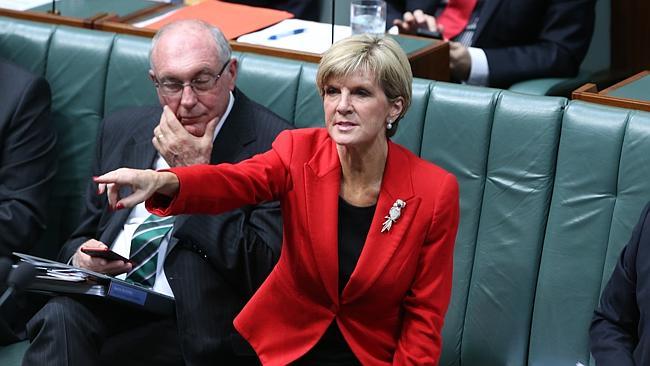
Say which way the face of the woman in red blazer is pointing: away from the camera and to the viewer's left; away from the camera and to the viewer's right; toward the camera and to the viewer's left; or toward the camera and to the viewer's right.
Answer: toward the camera and to the viewer's left

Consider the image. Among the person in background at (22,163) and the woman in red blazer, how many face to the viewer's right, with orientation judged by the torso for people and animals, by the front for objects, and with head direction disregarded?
0

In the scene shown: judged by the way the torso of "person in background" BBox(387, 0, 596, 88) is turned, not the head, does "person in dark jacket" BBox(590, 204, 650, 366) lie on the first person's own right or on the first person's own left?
on the first person's own left

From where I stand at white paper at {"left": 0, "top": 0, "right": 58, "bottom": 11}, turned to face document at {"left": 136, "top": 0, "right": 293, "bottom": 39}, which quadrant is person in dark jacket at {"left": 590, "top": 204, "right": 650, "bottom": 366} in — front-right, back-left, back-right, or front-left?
front-right

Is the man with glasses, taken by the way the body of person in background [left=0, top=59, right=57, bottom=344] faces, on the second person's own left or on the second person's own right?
on the second person's own left

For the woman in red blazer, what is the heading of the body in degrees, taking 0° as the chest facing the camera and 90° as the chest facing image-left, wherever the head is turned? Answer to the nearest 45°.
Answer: approximately 45°

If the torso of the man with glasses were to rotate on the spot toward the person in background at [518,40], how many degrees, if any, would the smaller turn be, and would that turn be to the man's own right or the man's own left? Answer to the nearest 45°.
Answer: approximately 180°

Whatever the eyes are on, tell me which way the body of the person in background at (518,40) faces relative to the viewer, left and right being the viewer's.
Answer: facing the viewer and to the left of the viewer

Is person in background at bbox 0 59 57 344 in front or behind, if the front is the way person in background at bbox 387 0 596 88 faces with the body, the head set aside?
in front

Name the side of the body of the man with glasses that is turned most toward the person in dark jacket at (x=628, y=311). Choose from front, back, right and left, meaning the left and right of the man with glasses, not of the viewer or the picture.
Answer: left

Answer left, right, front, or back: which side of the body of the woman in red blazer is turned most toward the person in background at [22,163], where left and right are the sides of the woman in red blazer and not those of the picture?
right
